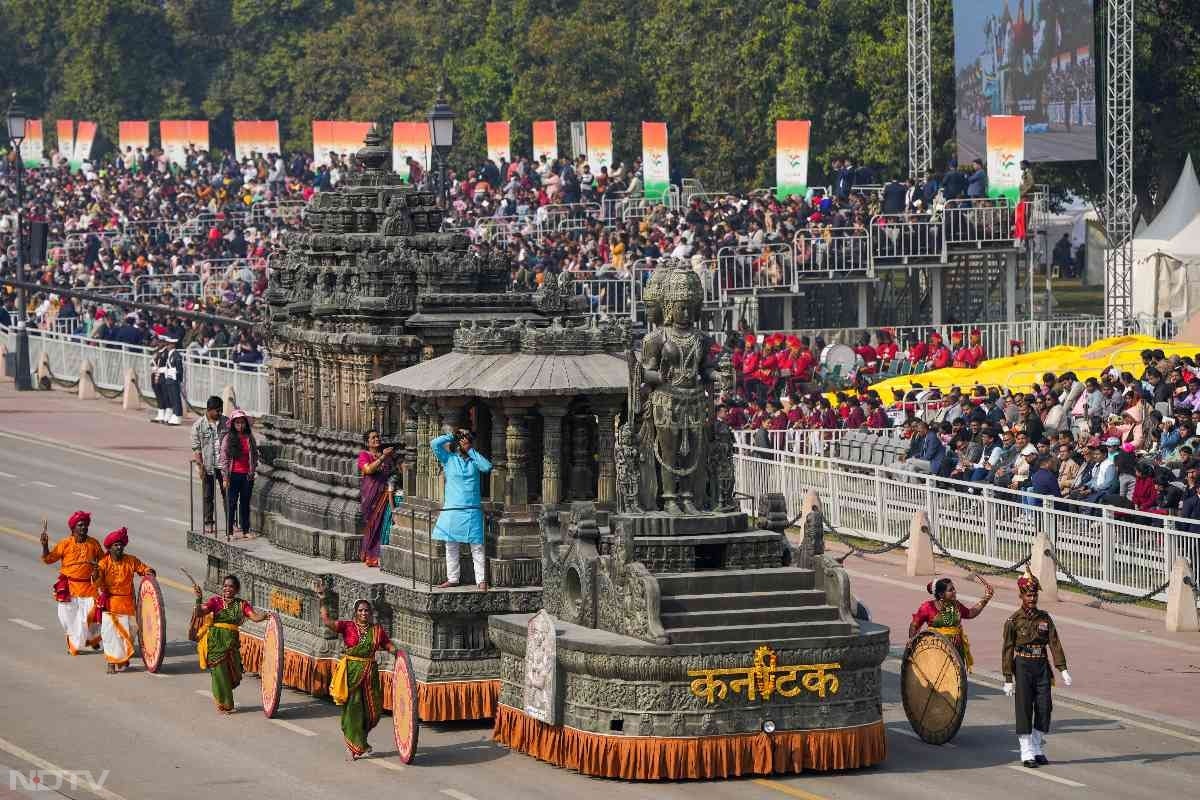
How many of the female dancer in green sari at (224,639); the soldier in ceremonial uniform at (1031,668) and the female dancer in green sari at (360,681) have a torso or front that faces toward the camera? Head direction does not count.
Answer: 3

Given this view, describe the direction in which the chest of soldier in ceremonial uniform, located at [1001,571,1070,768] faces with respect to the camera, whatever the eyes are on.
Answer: toward the camera

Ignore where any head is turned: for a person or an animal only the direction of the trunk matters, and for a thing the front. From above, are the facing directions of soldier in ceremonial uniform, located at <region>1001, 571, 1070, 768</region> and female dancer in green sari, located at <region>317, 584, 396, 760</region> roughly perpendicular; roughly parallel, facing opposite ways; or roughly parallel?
roughly parallel

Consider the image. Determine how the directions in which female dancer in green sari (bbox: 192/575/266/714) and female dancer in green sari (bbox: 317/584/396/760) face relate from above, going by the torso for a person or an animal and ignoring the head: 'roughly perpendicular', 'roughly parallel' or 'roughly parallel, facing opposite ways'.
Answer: roughly parallel

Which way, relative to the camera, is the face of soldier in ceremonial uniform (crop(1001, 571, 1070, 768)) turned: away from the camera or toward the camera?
toward the camera

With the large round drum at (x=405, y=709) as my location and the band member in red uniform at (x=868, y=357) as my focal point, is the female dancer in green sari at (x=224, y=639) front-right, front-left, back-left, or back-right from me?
front-left

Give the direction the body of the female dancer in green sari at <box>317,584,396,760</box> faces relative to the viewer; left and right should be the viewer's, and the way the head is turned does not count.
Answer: facing the viewer

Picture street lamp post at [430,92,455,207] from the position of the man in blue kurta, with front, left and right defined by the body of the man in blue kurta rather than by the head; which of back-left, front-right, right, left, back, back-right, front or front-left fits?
back

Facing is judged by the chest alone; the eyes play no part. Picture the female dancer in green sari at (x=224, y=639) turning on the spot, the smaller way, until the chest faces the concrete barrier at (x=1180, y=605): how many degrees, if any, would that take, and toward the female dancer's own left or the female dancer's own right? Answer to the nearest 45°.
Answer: approximately 90° to the female dancer's own left

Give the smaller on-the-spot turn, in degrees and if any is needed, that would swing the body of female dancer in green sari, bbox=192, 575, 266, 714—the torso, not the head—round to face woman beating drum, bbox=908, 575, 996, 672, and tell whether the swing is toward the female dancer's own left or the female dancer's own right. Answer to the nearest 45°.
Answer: approximately 90° to the female dancer's own left
